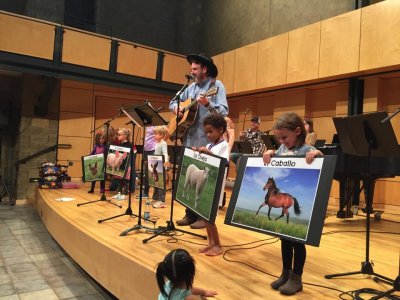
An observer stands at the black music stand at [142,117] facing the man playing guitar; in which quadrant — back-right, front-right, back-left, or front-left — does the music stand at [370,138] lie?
front-right

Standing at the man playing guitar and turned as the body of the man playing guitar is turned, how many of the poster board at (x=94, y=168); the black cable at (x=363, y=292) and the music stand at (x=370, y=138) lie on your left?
2

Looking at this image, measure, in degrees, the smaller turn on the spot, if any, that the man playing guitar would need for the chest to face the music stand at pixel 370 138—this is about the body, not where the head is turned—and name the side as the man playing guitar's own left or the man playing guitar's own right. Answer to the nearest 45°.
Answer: approximately 90° to the man playing guitar's own left

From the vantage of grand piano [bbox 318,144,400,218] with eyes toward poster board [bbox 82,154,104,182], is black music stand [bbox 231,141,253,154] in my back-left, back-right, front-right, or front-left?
front-right

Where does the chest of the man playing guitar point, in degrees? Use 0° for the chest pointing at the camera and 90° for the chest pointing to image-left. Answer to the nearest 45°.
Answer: approximately 45°

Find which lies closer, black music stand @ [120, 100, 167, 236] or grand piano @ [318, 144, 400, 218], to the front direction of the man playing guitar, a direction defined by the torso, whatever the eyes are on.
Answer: the black music stand

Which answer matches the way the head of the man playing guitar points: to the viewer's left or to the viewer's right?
to the viewer's left

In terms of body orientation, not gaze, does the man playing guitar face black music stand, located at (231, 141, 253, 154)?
no

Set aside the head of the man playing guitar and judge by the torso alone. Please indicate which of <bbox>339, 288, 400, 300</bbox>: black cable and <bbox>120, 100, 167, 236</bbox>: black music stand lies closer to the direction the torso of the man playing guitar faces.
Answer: the black music stand

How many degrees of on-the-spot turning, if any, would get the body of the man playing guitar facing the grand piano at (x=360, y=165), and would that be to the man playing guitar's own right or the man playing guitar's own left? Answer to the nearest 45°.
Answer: approximately 135° to the man playing guitar's own left

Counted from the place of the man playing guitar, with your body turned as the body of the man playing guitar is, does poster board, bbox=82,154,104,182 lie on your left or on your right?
on your right

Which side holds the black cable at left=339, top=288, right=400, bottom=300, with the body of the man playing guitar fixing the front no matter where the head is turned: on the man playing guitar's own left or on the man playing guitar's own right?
on the man playing guitar's own left
